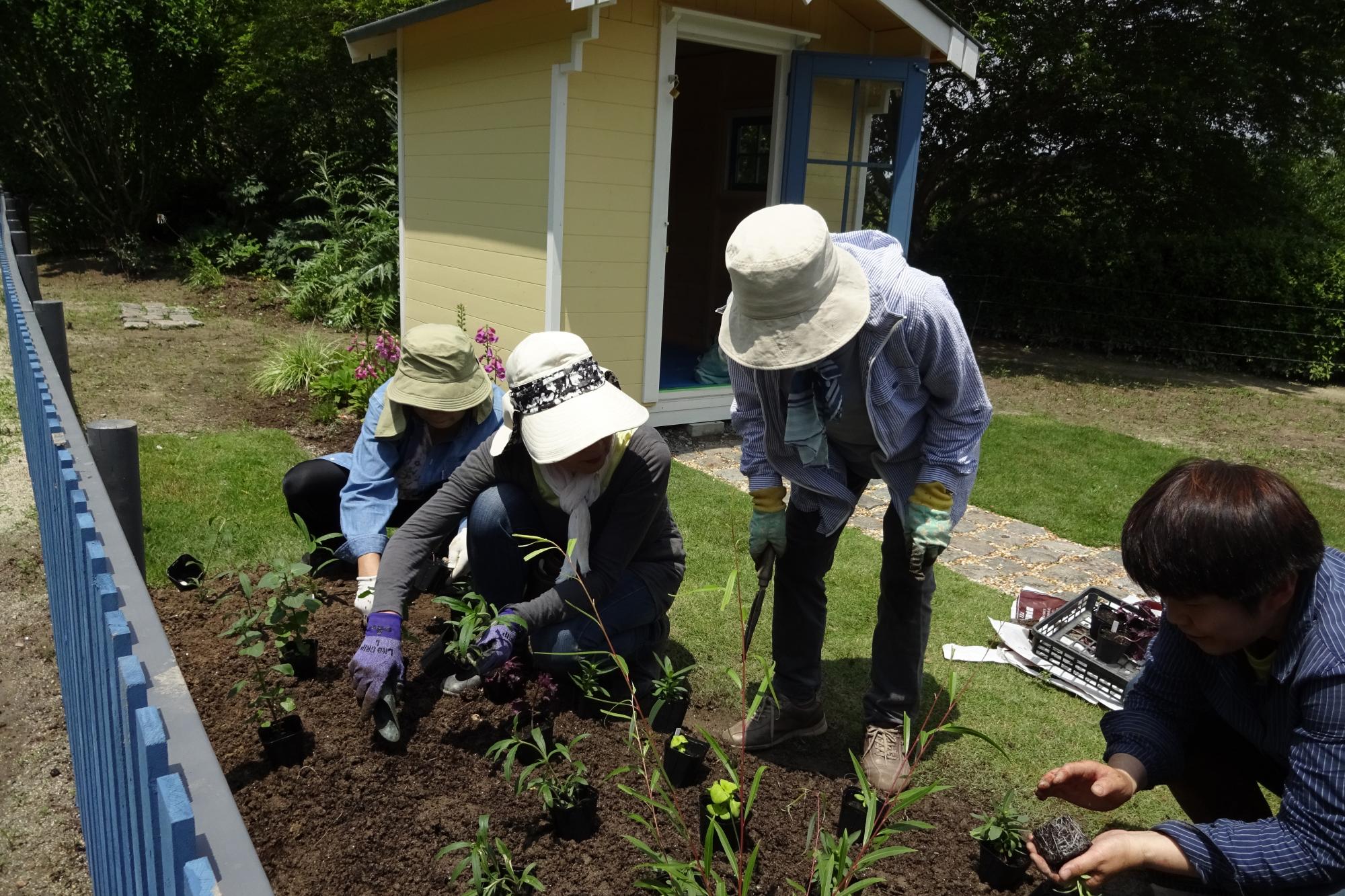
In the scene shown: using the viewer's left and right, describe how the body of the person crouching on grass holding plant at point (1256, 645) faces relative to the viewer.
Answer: facing the viewer and to the left of the viewer

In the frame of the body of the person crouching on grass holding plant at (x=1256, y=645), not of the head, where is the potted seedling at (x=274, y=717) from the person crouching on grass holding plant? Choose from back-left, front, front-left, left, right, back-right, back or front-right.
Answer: front-right

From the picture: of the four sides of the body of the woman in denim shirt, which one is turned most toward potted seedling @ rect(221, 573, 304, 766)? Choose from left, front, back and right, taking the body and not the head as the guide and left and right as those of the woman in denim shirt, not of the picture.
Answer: front

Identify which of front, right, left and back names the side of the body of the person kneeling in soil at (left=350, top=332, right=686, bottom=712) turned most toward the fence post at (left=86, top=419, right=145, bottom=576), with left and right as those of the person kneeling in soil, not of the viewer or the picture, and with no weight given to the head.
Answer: right

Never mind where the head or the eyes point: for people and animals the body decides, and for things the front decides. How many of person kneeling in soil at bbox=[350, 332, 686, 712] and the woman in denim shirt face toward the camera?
2

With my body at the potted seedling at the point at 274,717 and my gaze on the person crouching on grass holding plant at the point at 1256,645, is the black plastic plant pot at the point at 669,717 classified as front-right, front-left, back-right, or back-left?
front-left

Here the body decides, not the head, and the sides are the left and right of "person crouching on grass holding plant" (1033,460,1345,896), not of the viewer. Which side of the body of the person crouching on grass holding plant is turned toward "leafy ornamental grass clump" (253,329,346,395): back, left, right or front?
right

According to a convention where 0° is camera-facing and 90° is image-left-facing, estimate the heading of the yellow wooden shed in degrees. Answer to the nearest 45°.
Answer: approximately 315°

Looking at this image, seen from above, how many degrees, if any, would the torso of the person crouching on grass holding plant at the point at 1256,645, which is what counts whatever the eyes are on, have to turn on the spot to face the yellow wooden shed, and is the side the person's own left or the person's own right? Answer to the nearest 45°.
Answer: approximately 90° to the person's own right

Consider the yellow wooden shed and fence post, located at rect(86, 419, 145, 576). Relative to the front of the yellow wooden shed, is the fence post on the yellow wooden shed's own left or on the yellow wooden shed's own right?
on the yellow wooden shed's own right

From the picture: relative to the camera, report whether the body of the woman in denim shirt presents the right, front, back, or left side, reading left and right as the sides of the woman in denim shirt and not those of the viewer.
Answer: front

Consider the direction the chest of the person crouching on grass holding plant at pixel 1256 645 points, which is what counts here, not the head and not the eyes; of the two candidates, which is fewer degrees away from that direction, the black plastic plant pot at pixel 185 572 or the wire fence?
the black plastic plant pot

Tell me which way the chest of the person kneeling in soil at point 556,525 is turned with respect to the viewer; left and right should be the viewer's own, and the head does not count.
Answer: facing the viewer

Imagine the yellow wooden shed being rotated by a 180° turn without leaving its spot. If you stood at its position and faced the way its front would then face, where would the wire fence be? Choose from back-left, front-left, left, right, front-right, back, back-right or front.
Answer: right

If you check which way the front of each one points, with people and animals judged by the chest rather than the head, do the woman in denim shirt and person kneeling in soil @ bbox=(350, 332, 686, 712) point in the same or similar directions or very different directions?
same or similar directions

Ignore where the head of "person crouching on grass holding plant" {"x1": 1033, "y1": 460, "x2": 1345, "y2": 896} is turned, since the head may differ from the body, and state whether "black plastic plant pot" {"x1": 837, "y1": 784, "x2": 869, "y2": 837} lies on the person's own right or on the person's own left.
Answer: on the person's own right

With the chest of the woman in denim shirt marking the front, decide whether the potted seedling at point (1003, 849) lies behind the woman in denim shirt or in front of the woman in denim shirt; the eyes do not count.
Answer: in front

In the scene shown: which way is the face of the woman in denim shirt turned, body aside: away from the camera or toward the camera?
toward the camera

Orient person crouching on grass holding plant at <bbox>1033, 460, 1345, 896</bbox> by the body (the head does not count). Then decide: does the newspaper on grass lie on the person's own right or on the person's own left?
on the person's own right

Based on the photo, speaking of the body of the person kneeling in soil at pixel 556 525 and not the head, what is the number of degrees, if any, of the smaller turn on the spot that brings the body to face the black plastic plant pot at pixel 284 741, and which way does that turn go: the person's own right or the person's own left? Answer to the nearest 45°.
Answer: approximately 45° to the person's own right
